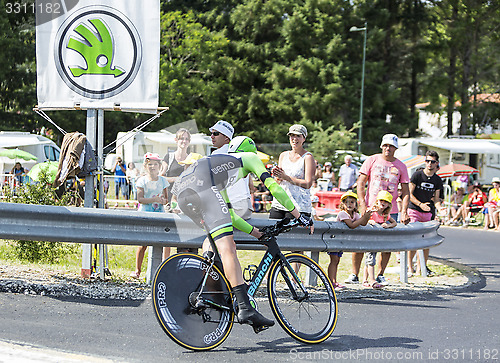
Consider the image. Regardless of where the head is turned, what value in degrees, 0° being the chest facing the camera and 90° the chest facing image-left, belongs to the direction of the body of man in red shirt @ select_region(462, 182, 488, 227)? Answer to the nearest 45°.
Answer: approximately 45°

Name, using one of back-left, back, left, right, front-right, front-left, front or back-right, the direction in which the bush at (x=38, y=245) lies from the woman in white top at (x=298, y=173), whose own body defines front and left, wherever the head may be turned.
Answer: front-right

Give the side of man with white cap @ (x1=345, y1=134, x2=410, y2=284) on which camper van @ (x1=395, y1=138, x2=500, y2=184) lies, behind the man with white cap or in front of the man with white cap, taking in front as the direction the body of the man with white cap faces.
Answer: behind

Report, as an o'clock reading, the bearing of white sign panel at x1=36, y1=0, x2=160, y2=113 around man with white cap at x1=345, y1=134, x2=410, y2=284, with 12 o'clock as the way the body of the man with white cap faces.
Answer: The white sign panel is roughly at 2 o'clock from the man with white cap.

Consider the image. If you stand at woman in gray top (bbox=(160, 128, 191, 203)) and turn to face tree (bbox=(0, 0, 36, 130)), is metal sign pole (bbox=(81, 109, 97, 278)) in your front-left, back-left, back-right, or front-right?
back-left

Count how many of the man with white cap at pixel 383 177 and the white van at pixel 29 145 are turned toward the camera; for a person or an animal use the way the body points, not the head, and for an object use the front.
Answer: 1

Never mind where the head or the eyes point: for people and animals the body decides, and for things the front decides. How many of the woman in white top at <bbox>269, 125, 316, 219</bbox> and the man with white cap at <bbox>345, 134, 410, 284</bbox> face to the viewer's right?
0

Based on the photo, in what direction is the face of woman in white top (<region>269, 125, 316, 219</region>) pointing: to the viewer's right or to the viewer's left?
to the viewer's left
